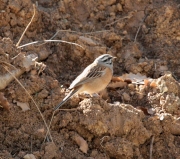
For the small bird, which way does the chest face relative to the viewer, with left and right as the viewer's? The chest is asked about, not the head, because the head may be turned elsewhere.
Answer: facing to the right of the viewer
